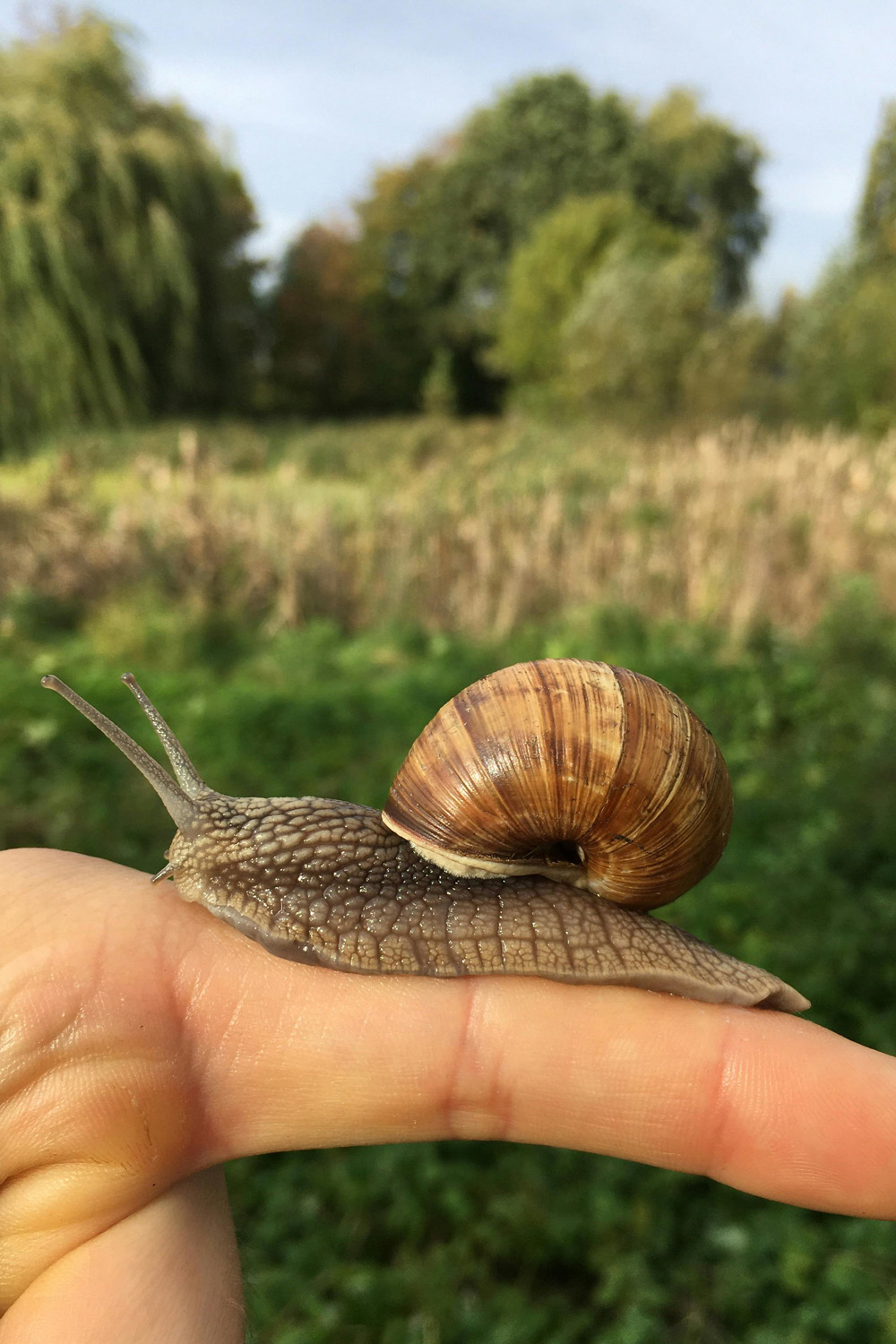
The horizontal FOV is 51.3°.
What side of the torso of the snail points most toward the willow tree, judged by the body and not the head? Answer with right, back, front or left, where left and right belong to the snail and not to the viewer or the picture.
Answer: right

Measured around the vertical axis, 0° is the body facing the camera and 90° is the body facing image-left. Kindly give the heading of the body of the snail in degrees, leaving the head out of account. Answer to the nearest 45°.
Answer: approximately 90°
